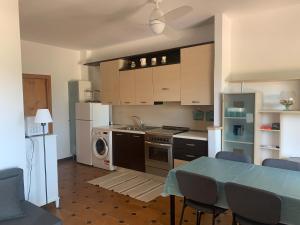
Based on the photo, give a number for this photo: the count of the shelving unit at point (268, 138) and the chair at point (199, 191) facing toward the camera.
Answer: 1

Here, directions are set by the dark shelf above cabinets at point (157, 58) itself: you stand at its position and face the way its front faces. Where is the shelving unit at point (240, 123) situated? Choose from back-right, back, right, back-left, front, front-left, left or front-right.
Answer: left

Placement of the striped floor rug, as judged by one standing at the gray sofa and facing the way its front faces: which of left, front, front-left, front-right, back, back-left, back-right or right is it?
left

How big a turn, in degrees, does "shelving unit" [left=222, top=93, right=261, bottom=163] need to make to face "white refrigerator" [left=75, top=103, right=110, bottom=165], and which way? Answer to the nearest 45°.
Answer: approximately 45° to its right

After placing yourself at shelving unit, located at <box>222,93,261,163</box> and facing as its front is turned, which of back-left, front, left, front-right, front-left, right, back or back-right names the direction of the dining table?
front-left

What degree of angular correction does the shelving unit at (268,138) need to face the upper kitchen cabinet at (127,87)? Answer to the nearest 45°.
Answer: approximately 90° to its right

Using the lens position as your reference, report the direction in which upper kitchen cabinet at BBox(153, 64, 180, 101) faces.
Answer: facing the viewer and to the left of the viewer

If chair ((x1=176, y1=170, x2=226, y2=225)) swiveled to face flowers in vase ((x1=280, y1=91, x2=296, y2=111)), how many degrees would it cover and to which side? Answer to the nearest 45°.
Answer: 0° — it already faces it

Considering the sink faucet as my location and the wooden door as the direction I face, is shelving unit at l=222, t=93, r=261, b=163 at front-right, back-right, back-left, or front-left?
back-left

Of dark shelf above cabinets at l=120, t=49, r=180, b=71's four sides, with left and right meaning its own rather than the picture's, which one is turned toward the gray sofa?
front

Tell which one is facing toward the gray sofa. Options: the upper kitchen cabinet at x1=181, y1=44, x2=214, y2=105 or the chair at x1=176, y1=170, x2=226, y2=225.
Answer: the upper kitchen cabinet

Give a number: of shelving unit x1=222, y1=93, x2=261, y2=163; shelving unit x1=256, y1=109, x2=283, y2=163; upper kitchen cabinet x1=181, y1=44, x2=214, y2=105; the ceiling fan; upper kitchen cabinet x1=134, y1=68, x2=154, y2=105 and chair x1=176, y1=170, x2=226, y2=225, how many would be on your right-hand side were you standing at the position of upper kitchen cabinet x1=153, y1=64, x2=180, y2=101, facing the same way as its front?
1

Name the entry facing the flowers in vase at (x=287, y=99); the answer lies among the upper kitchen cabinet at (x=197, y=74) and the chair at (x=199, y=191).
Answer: the chair

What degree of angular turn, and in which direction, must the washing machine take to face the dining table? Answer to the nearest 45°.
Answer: approximately 90° to its left

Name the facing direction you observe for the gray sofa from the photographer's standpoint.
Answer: facing the viewer and to the right of the viewer

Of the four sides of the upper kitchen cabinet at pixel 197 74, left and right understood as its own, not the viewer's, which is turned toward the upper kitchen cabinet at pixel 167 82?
right
